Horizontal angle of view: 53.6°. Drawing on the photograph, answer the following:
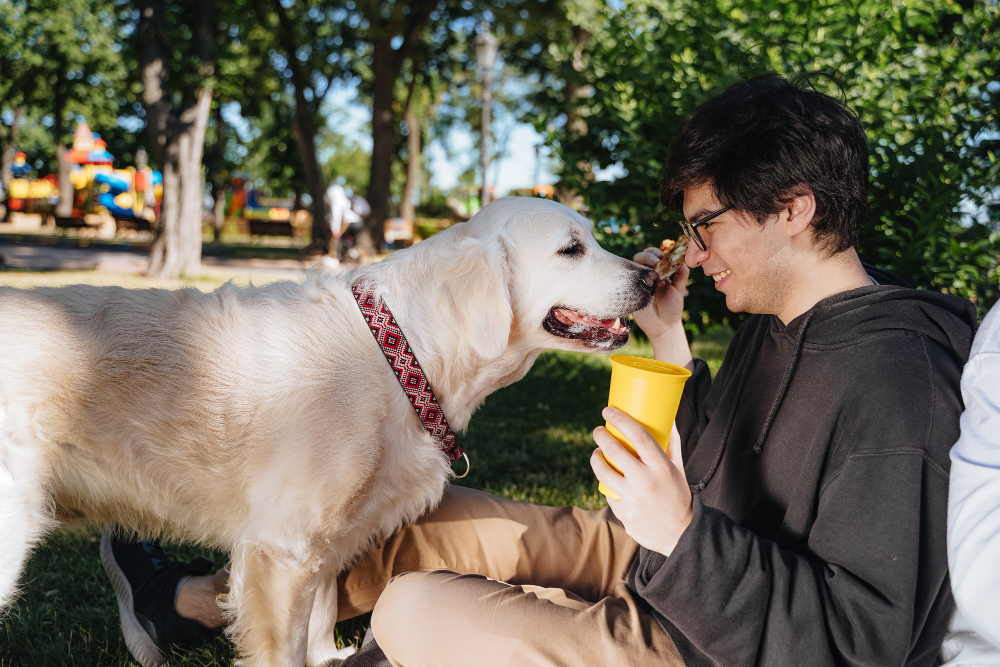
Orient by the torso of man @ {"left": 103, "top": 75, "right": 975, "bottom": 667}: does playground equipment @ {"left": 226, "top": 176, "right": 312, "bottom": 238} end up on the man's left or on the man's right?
on the man's right

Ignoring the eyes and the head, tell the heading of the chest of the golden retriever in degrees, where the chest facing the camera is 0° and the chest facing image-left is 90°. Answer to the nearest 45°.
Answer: approximately 270°

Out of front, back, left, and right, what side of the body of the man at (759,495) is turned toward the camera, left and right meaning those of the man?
left

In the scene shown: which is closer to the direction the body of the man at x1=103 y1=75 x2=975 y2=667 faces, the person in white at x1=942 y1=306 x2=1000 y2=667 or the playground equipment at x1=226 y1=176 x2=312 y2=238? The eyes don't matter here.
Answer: the playground equipment

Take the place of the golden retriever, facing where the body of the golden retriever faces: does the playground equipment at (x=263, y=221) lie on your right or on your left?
on your left

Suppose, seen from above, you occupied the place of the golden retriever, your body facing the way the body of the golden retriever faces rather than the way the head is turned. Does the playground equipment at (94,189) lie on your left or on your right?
on your left

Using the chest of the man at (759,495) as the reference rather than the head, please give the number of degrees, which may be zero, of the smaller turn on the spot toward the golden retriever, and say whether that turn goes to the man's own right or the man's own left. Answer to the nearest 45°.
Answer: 0° — they already face it

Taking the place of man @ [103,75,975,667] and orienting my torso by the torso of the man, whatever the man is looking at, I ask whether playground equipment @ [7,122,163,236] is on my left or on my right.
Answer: on my right

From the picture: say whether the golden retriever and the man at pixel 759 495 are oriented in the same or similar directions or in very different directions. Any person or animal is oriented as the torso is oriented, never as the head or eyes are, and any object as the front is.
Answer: very different directions

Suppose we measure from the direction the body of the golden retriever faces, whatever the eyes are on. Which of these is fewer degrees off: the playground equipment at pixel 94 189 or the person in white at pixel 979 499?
the person in white

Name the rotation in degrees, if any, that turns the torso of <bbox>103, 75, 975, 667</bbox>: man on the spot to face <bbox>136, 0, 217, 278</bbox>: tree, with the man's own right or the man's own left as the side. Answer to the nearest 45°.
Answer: approximately 45° to the man's own right

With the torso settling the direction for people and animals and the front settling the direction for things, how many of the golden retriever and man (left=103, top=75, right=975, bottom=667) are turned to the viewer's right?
1

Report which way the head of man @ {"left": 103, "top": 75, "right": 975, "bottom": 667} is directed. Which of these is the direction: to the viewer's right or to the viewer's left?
to the viewer's left
